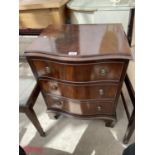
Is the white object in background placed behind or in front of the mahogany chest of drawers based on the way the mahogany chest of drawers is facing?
behind

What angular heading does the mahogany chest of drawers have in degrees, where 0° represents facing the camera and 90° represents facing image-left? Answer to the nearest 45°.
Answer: approximately 0°
